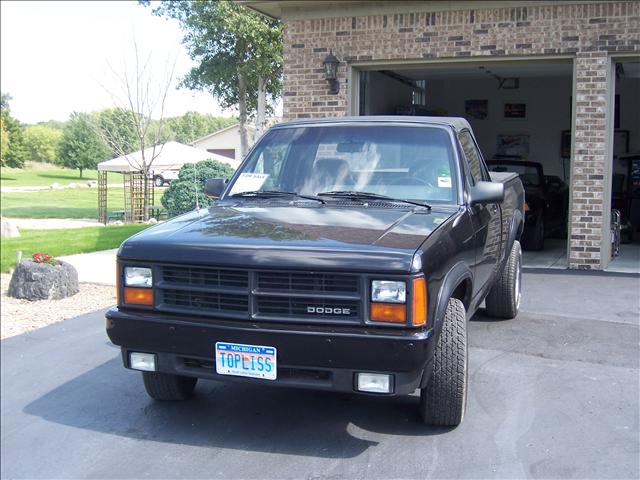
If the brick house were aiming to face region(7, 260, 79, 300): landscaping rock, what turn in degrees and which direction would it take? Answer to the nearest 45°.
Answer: approximately 45° to its right

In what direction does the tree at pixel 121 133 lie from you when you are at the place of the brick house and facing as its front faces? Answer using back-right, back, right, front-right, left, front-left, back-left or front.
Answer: back-right

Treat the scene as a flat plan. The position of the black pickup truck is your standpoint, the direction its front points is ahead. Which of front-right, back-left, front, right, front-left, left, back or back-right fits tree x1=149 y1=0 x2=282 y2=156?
back-right

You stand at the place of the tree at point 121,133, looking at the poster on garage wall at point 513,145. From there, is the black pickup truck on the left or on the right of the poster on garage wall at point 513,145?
right

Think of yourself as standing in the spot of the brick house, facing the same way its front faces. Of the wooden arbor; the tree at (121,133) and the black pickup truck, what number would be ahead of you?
1

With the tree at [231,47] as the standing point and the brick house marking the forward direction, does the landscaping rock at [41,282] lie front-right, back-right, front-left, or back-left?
front-right

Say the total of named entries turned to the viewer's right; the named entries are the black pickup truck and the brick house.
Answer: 0

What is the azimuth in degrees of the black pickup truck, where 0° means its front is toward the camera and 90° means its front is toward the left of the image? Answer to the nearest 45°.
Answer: approximately 45°

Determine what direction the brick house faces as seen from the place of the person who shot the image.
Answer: facing the viewer

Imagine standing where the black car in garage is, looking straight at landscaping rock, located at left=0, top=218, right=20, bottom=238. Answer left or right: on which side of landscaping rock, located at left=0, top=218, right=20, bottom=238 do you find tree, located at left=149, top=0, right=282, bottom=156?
right

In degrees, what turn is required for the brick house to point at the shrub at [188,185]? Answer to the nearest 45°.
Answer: approximately 135° to its right
